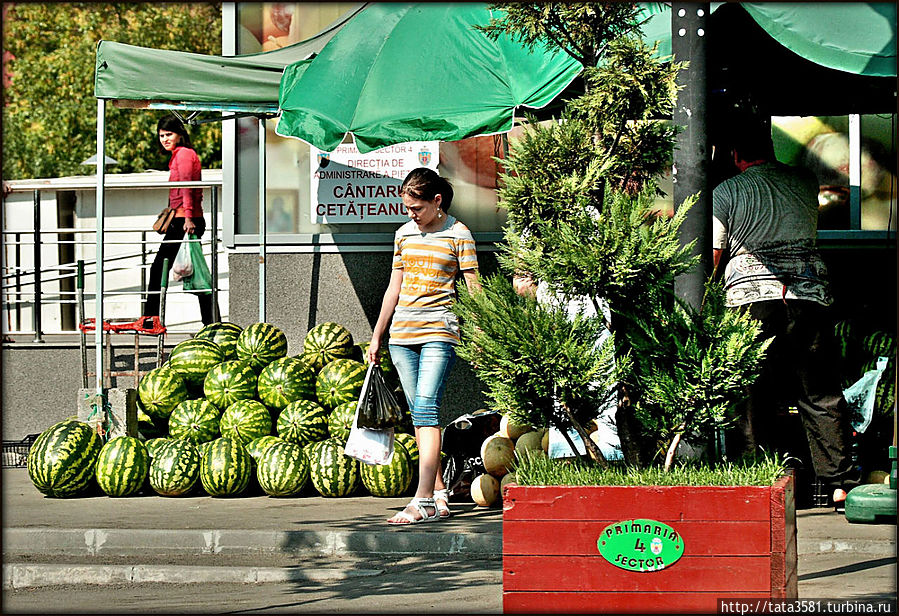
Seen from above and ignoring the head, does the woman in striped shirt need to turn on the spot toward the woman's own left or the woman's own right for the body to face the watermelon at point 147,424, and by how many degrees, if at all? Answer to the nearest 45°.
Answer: approximately 90° to the woman's own right

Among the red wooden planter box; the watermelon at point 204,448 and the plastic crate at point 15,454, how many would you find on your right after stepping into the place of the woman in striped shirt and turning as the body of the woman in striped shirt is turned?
2

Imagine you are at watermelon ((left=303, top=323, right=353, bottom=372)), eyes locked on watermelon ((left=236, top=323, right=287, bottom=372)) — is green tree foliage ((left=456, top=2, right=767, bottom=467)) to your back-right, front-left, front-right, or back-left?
back-left

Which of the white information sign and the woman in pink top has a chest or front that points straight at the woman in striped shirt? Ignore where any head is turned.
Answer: the white information sign

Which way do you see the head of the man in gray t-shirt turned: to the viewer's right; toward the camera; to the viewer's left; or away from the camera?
away from the camera

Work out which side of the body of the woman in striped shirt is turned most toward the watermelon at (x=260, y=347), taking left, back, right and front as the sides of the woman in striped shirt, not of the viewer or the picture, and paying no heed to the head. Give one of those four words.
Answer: right

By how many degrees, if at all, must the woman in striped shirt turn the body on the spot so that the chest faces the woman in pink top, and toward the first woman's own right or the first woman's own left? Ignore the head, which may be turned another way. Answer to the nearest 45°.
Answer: approximately 90° to the first woman's own right

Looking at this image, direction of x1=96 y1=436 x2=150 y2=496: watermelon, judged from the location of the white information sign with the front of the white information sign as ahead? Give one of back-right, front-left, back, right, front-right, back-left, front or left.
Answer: front-right

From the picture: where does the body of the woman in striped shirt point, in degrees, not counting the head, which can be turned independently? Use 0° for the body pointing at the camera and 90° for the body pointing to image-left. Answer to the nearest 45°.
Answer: approximately 45°

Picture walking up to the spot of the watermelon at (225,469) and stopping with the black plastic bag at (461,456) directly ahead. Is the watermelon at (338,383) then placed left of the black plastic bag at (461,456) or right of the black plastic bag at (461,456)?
left

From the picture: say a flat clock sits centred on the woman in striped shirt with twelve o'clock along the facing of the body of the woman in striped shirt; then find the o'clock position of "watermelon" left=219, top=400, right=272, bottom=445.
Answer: The watermelon is roughly at 3 o'clock from the woman in striped shirt.

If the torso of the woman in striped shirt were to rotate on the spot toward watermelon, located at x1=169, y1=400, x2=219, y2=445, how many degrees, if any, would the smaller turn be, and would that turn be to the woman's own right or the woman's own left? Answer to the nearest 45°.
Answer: approximately 90° to the woman's own right

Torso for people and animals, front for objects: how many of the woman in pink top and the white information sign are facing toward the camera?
1

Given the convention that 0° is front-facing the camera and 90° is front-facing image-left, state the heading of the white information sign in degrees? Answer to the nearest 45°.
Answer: approximately 0°

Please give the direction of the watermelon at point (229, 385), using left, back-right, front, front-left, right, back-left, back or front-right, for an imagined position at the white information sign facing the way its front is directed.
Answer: front-right

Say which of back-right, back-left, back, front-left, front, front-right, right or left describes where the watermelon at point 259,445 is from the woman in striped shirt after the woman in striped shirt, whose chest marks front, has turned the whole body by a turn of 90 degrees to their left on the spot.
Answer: back
